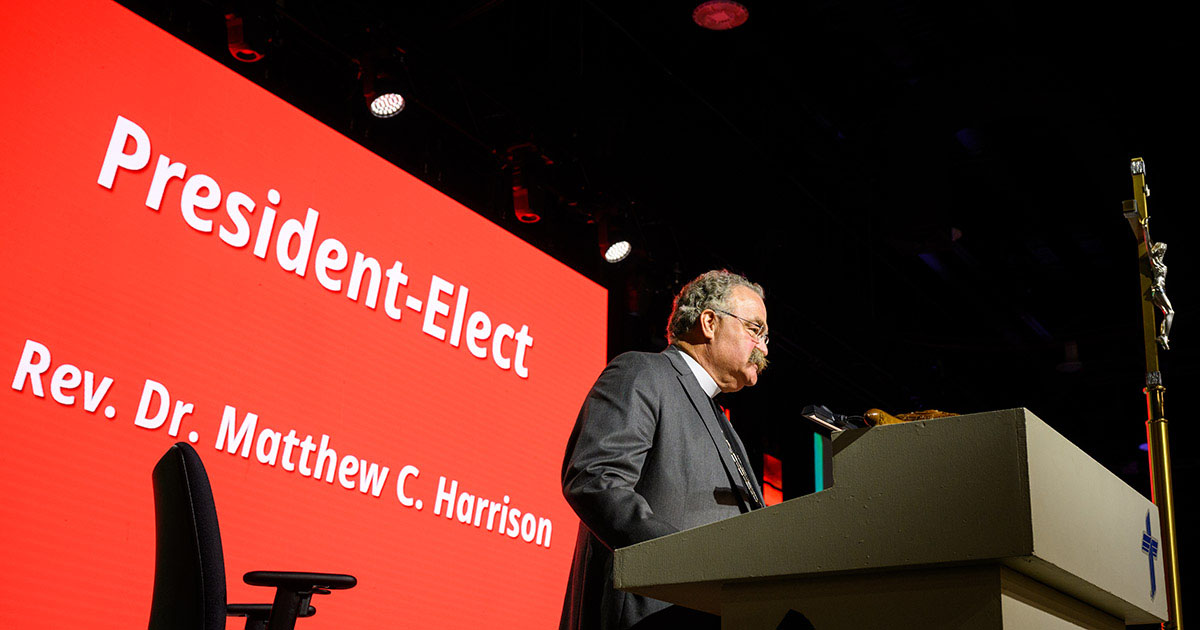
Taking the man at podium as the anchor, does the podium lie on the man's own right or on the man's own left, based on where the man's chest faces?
on the man's own right

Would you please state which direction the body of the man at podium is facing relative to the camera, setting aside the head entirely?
to the viewer's right

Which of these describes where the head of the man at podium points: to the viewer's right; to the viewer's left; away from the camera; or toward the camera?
to the viewer's right

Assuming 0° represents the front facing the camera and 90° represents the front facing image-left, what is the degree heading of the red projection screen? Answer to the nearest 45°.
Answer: approximately 315°

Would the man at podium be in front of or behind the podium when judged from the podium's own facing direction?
behind

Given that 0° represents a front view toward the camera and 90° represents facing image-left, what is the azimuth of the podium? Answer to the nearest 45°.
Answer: approximately 315°

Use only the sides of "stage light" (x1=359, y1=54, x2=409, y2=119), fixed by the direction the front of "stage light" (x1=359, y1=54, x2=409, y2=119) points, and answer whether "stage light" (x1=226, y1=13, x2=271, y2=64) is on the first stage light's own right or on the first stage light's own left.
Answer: on the first stage light's own right
